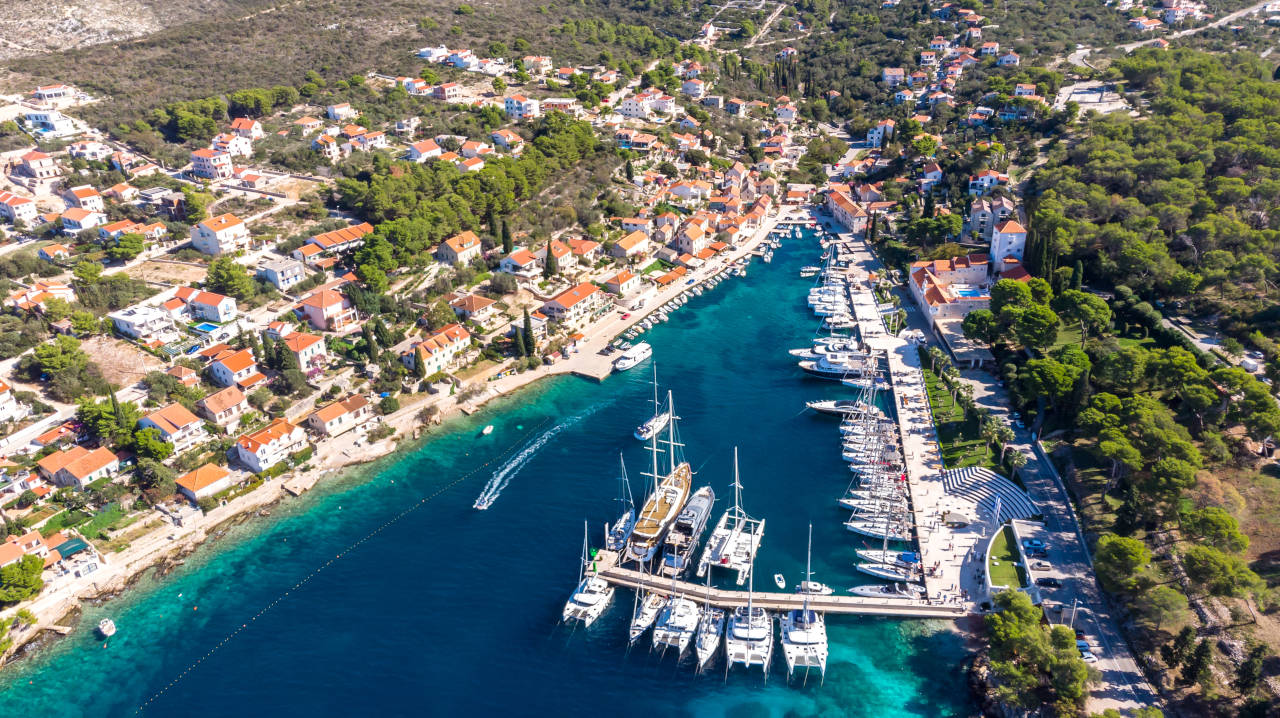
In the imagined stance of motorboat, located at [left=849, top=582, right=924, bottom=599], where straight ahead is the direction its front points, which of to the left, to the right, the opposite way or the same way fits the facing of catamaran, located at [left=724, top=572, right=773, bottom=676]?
to the left

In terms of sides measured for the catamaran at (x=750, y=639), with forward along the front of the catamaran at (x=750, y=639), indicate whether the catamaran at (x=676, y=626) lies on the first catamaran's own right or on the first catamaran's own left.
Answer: on the first catamaran's own right

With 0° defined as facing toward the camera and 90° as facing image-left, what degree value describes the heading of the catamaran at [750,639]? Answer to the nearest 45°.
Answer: approximately 0°

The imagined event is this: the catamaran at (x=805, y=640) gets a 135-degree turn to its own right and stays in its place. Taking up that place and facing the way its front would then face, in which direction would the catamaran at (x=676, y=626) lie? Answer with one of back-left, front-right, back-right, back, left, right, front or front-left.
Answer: front-left

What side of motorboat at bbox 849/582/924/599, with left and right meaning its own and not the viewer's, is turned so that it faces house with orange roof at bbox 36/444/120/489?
front

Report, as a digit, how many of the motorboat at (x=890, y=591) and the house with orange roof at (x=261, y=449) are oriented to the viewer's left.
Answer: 1

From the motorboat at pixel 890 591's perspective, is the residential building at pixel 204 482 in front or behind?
in front

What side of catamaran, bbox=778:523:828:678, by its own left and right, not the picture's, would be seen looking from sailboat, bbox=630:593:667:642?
right

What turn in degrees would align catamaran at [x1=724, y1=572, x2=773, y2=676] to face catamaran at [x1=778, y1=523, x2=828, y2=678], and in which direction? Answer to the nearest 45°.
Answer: approximately 90° to its left

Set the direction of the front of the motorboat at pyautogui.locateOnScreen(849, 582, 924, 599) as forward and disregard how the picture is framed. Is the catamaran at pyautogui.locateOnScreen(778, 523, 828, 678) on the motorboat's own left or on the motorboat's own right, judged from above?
on the motorboat's own left

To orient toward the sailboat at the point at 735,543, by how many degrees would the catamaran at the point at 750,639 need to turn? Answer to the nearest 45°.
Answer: approximately 180°

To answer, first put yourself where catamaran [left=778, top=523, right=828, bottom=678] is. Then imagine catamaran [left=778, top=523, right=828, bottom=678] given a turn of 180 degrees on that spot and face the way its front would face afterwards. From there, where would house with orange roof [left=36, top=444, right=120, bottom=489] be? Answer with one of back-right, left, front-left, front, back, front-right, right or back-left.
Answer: left

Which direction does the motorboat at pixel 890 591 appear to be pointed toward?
to the viewer's left

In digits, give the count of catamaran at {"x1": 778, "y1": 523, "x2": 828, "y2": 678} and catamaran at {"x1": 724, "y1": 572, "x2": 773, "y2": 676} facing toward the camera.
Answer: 2

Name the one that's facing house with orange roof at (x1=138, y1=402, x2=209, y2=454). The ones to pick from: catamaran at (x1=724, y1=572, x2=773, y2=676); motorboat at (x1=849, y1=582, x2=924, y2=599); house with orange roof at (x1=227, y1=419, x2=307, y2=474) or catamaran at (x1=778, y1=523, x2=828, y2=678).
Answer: the motorboat
